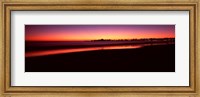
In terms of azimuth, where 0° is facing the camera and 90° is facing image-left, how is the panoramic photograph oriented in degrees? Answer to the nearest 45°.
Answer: approximately 0°
